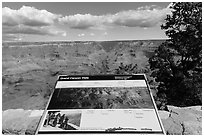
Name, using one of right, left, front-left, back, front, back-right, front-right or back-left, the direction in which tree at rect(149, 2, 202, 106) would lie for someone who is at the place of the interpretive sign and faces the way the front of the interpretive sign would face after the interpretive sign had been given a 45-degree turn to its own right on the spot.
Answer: back

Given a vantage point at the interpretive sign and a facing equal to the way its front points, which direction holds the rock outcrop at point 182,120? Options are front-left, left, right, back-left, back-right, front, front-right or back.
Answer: left

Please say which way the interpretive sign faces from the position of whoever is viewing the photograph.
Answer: facing the viewer
